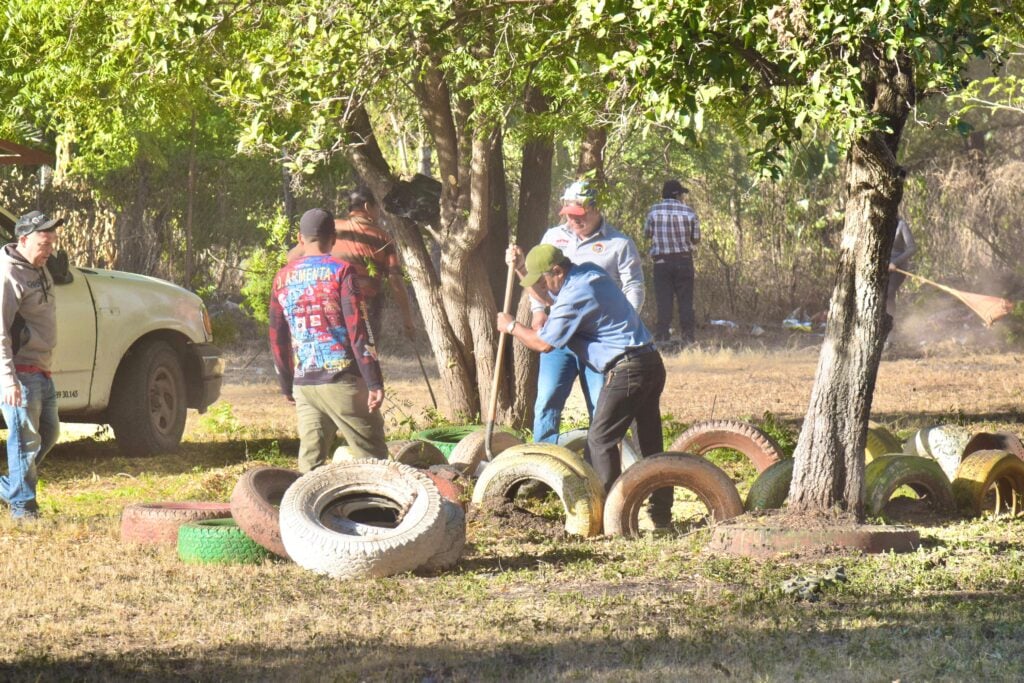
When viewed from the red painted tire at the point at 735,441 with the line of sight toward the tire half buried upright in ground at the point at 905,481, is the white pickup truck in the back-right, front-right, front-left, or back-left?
back-right

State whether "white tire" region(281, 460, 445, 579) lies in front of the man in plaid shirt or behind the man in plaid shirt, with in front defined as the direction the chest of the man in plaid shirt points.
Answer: behind

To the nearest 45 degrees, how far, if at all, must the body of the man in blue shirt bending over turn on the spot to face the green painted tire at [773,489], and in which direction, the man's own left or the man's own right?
approximately 180°

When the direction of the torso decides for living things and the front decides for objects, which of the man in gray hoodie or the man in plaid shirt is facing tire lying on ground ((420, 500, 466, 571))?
the man in gray hoodie

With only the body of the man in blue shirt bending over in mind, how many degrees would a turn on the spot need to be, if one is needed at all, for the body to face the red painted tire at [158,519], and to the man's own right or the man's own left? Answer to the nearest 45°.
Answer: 0° — they already face it

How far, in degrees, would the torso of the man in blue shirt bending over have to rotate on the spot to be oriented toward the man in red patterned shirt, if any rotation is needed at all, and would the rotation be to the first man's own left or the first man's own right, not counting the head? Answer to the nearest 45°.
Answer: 0° — they already face them

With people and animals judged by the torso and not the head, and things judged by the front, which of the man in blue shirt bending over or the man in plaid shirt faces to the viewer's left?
the man in blue shirt bending over

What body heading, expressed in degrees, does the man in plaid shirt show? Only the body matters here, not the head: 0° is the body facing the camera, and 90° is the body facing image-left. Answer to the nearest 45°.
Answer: approximately 180°

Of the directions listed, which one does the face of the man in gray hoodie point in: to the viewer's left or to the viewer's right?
to the viewer's right

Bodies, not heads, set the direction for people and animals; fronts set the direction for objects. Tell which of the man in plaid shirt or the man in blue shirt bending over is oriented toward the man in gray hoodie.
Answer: the man in blue shirt bending over

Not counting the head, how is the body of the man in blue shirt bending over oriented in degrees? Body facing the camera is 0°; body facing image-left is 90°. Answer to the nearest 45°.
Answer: approximately 90°
